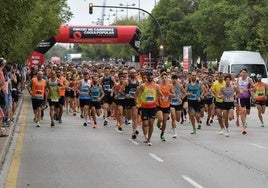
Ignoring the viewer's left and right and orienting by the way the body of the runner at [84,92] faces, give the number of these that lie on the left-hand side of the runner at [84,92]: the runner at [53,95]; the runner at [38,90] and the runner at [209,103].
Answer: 1

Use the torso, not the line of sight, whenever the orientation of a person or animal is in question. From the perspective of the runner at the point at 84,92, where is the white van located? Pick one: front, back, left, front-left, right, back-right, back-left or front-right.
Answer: back-left

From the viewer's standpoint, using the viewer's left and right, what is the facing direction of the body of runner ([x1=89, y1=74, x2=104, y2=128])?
facing the viewer

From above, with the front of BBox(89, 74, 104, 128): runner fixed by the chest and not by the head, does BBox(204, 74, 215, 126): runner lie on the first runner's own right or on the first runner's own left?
on the first runner's own left

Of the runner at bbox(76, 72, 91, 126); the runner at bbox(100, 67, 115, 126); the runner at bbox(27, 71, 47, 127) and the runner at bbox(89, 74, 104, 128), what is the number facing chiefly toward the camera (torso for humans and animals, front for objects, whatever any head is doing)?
4

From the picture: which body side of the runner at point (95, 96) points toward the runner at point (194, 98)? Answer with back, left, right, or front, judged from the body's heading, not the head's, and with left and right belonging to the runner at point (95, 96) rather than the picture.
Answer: left

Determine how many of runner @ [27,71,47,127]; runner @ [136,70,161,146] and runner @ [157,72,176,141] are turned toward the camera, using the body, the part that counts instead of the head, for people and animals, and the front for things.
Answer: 3

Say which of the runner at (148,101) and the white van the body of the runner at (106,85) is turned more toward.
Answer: the runner

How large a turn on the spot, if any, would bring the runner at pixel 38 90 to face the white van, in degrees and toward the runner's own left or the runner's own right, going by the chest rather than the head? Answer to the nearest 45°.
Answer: approximately 135° to the runner's own left

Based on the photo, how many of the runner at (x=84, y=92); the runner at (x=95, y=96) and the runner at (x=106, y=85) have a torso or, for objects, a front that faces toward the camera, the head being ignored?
3

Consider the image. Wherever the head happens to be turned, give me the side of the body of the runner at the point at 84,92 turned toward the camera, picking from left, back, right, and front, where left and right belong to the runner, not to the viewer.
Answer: front

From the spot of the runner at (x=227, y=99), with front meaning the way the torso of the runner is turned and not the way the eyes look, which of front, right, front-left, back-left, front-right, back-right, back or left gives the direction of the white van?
back

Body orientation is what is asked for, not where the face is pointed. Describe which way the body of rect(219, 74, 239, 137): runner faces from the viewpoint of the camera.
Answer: toward the camera
